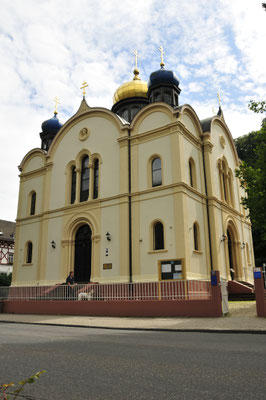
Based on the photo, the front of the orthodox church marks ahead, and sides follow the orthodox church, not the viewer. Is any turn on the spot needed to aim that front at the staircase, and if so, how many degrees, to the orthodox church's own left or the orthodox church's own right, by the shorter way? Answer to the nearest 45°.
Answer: approximately 135° to the orthodox church's own left

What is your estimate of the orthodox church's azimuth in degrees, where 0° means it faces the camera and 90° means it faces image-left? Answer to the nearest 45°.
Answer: approximately 45°
